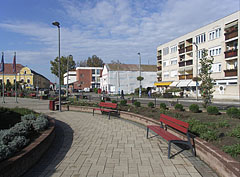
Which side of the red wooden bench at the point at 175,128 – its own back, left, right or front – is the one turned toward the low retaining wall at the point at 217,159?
left

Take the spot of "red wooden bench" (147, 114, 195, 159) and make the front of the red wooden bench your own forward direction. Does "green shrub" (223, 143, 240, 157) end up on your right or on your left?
on your left

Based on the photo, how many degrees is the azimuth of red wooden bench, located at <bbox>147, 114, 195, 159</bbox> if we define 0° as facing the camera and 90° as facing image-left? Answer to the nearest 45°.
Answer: approximately 45°

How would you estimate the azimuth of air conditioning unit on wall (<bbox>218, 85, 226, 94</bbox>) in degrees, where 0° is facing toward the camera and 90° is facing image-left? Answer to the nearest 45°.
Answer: approximately 45°

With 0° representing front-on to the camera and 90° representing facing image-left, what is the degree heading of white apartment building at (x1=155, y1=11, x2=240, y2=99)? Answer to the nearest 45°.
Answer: approximately 45°

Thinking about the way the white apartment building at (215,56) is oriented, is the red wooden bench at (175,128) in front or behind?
in front

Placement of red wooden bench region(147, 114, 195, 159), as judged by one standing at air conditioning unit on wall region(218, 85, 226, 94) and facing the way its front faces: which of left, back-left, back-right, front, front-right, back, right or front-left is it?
front-left

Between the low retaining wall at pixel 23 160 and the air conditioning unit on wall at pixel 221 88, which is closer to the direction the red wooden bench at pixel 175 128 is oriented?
the low retaining wall

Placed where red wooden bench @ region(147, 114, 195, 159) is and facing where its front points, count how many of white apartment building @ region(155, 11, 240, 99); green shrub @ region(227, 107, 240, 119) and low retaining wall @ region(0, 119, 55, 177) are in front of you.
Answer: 1

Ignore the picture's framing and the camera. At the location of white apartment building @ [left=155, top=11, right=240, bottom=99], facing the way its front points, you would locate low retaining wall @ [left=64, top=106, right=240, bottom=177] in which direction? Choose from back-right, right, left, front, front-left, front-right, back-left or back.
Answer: front-left
